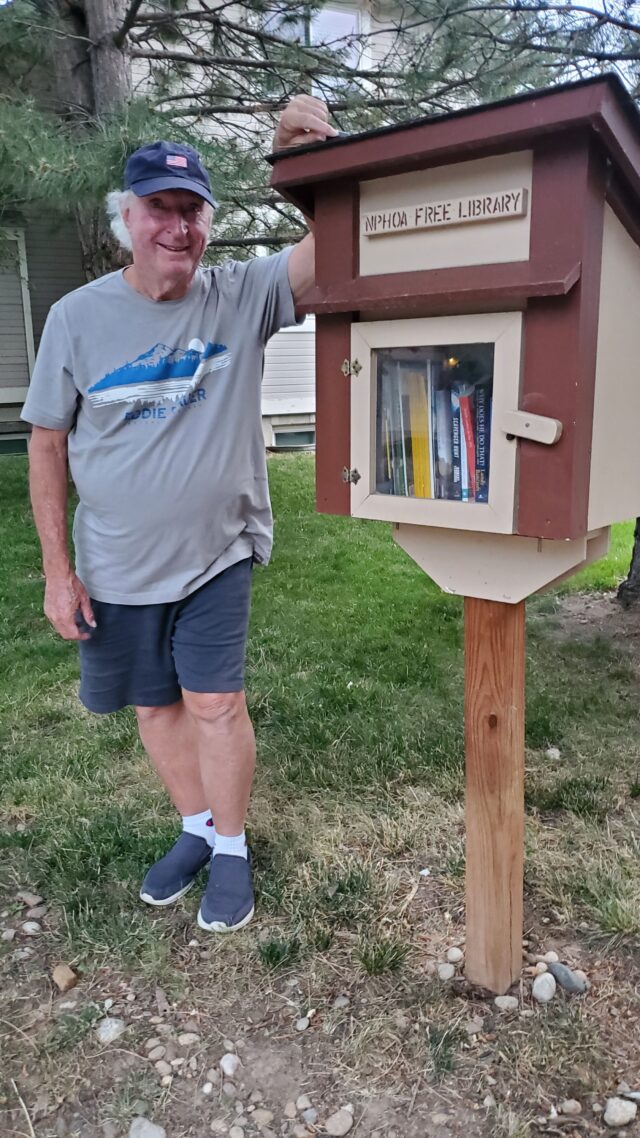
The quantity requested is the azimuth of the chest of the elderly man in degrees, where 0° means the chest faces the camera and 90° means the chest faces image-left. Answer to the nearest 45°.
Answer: approximately 0°

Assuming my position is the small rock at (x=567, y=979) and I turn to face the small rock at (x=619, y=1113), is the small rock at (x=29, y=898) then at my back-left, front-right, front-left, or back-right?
back-right

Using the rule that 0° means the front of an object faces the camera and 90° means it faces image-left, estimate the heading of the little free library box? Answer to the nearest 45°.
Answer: approximately 45°
